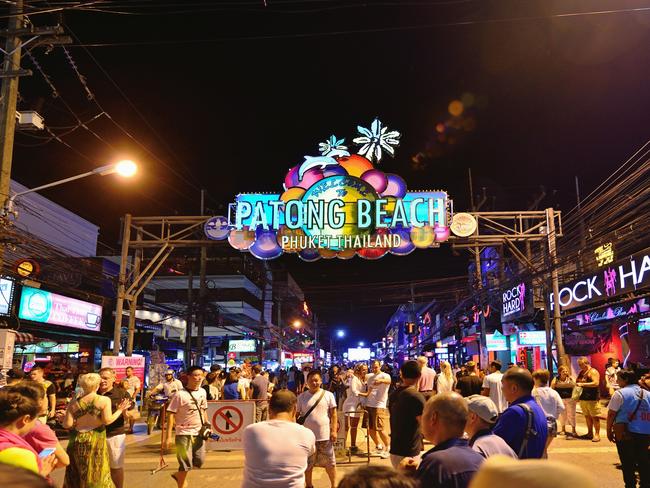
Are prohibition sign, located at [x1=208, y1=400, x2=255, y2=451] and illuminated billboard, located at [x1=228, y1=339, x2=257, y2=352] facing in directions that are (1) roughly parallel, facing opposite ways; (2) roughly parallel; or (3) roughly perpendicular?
roughly parallel

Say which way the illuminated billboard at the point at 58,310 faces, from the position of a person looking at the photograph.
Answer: facing the viewer and to the right of the viewer

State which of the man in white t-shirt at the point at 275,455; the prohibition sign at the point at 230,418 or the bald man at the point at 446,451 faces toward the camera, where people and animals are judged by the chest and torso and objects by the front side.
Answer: the prohibition sign

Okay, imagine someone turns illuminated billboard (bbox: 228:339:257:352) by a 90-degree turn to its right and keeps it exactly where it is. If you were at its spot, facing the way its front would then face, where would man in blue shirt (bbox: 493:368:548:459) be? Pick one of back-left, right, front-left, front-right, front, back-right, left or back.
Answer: left

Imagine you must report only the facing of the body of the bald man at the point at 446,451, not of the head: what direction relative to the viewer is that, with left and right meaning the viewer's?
facing away from the viewer and to the left of the viewer

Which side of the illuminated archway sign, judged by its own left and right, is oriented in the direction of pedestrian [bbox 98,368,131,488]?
front

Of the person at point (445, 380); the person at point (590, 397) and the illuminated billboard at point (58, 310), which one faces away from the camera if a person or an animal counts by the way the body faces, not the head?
the person at point (445, 380)

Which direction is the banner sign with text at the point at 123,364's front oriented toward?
toward the camera

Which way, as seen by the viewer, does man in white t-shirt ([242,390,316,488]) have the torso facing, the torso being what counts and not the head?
away from the camera

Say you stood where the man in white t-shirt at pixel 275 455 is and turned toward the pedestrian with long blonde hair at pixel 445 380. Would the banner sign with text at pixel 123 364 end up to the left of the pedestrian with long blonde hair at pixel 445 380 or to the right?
left

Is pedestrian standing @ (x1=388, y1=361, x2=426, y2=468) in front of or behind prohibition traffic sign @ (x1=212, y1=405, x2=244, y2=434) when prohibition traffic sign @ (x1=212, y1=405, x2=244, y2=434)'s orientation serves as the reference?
in front

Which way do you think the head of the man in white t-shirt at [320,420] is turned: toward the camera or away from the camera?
toward the camera

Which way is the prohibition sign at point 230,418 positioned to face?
toward the camera

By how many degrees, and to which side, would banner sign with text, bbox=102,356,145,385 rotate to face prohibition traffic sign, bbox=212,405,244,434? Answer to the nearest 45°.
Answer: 0° — it already faces it

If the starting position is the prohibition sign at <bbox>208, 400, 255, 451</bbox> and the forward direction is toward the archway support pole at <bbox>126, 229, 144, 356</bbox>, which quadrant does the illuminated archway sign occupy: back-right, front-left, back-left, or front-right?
front-right

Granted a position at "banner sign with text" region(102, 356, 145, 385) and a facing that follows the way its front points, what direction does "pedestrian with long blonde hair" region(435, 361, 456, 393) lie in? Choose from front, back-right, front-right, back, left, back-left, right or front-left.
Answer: front-left
